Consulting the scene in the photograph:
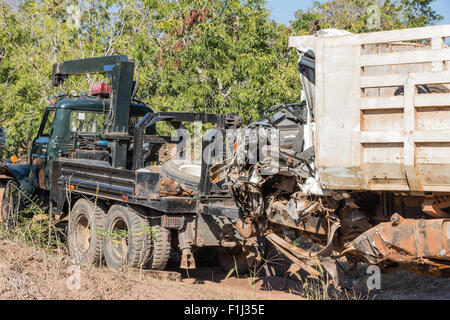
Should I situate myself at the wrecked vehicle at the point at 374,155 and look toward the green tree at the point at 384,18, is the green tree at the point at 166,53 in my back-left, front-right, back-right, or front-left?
front-left

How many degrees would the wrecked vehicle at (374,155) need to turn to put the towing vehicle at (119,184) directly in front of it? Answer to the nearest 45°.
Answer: approximately 45° to its right

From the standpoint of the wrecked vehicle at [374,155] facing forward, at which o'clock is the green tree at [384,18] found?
The green tree is roughly at 3 o'clock from the wrecked vehicle.

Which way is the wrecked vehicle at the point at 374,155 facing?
to the viewer's left

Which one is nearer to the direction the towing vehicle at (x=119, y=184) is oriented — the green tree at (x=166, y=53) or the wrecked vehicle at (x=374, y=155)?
the green tree

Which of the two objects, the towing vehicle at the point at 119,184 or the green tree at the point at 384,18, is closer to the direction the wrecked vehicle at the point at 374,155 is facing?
the towing vehicle

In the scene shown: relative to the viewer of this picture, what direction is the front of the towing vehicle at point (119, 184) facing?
facing away from the viewer and to the left of the viewer

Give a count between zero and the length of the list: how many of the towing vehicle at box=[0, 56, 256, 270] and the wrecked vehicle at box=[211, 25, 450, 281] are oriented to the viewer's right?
0

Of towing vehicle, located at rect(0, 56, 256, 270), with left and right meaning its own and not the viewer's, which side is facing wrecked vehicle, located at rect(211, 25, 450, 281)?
back

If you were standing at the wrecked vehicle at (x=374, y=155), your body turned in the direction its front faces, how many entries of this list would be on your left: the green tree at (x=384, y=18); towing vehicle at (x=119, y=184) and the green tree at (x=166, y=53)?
0

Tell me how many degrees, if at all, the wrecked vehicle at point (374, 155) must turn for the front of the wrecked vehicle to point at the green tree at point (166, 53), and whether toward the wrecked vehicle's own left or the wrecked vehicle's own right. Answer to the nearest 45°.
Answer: approximately 45° to the wrecked vehicle's own right

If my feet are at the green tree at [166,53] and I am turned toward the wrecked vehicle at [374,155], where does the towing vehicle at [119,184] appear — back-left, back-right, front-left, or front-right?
front-right

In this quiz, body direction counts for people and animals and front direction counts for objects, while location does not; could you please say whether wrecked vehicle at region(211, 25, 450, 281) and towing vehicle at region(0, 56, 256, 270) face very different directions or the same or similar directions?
same or similar directions
